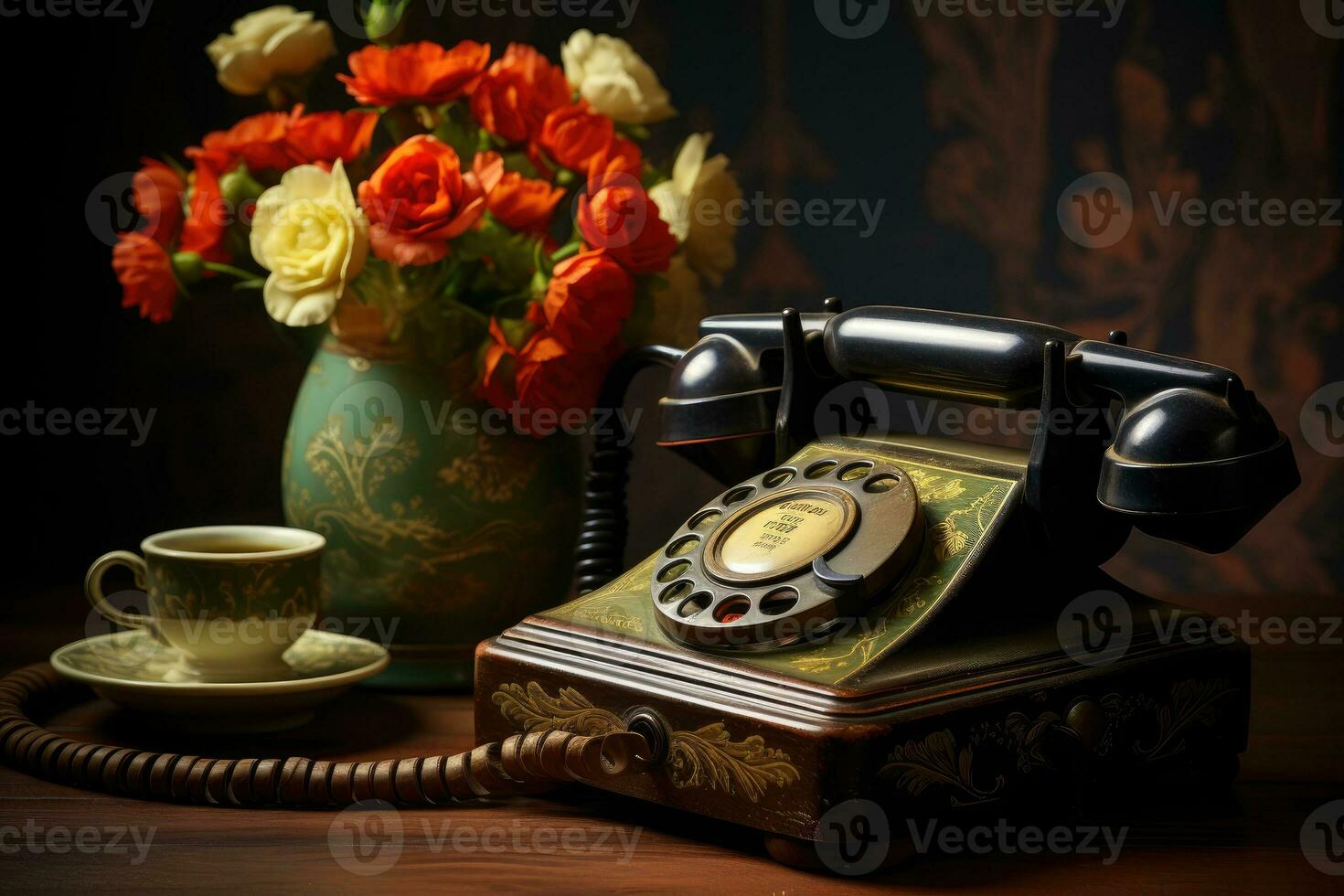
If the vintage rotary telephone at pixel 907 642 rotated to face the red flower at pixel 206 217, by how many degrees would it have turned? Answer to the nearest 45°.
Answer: approximately 90° to its right

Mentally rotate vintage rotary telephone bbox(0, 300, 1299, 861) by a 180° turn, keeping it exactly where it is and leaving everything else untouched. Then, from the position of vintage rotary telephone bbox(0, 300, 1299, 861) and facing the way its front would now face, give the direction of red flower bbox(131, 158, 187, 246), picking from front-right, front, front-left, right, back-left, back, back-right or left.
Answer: left

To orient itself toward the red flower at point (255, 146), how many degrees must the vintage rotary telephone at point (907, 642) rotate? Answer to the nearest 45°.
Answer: approximately 90° to its right

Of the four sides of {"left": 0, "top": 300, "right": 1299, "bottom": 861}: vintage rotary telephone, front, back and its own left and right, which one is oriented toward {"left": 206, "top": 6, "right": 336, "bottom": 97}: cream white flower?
right

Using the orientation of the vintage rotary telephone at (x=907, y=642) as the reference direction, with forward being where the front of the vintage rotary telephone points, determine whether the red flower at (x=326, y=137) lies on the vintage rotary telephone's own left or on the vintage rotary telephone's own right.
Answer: on the vintage rotary telephone's own right

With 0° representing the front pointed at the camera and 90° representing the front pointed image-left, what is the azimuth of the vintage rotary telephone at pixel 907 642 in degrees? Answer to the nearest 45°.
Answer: approximately 45°
